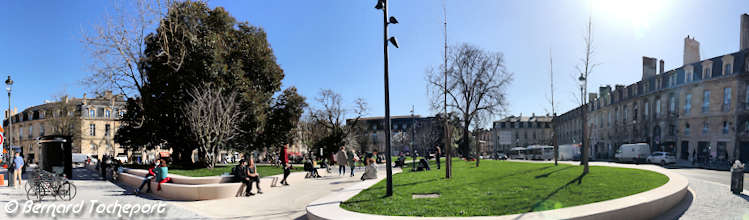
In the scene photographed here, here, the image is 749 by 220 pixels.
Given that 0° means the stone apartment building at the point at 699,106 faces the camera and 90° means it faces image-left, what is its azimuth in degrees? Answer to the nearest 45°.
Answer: approximately 45°

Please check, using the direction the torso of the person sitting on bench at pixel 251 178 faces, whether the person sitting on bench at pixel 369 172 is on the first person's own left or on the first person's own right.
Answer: on the first person's own left

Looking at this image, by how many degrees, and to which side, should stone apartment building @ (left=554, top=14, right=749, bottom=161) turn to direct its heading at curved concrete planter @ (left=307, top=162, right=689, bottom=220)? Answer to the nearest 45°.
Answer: approximately 45° to its left

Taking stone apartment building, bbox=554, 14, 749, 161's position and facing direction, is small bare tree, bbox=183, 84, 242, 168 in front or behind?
in front

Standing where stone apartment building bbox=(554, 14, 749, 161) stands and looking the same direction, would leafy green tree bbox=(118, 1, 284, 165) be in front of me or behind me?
in front

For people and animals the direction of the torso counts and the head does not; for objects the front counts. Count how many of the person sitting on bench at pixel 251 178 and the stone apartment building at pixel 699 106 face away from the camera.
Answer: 0

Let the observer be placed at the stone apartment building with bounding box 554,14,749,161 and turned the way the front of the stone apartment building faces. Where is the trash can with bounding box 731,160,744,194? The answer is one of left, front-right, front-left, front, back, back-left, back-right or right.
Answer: front-left

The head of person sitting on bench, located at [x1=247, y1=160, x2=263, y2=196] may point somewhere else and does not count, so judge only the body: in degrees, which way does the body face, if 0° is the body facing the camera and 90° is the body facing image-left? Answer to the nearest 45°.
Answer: approximately 315°

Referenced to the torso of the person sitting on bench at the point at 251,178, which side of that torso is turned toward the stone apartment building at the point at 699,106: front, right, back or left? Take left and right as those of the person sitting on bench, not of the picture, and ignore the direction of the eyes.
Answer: left
